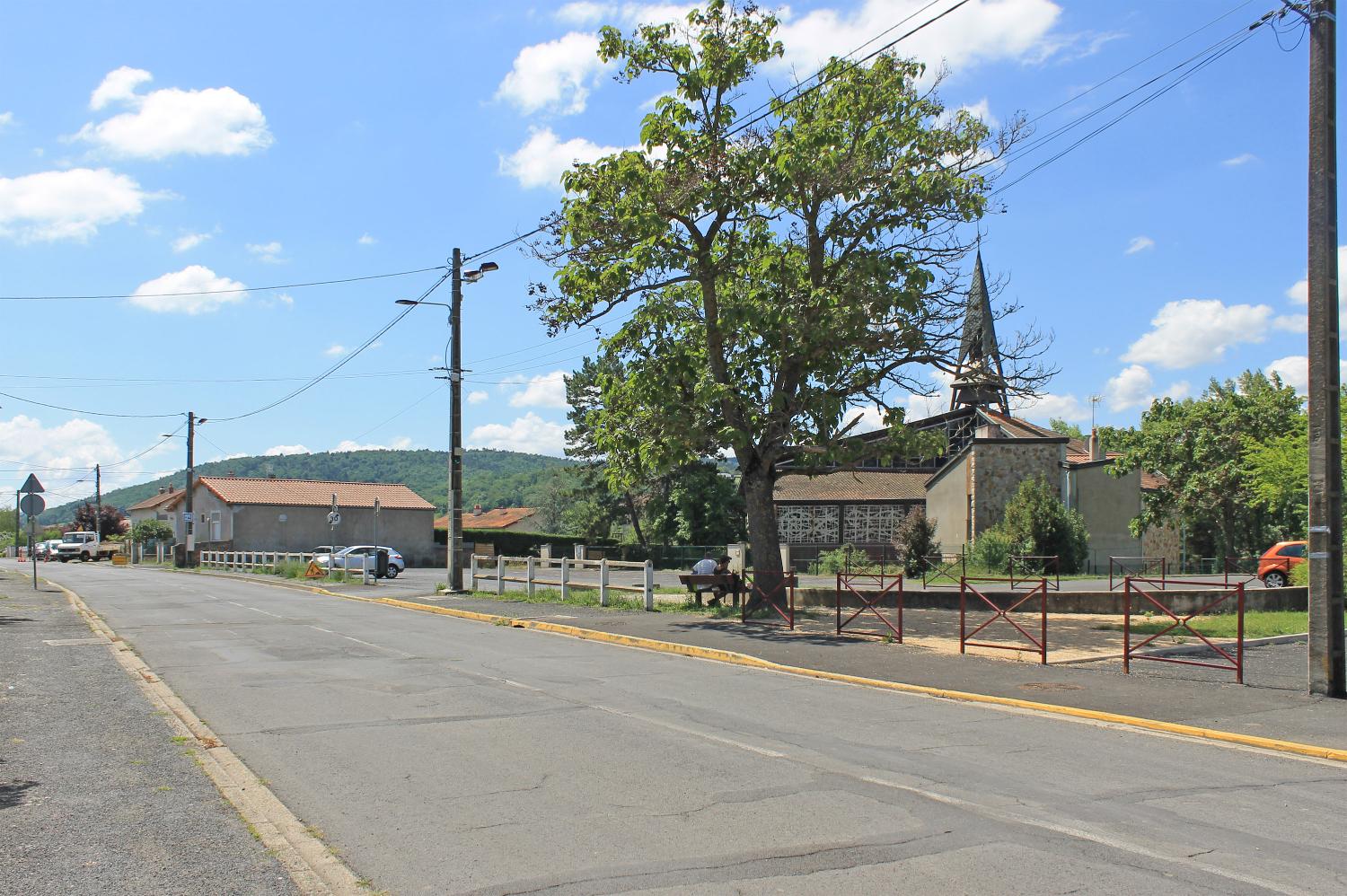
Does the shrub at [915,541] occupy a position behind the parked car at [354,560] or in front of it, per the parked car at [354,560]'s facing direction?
behind

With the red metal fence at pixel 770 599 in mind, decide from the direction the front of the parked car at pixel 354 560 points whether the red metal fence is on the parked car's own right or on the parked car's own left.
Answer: on the parked car's own left

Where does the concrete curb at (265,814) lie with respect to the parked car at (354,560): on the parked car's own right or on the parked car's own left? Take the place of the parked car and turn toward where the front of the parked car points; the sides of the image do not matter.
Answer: on the parked car's own left

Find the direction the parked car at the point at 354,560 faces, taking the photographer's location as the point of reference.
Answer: facing to the left of the viewer

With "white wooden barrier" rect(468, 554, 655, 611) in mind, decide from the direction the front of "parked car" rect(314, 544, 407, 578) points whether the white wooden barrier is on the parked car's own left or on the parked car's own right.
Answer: on the parked car's own left
